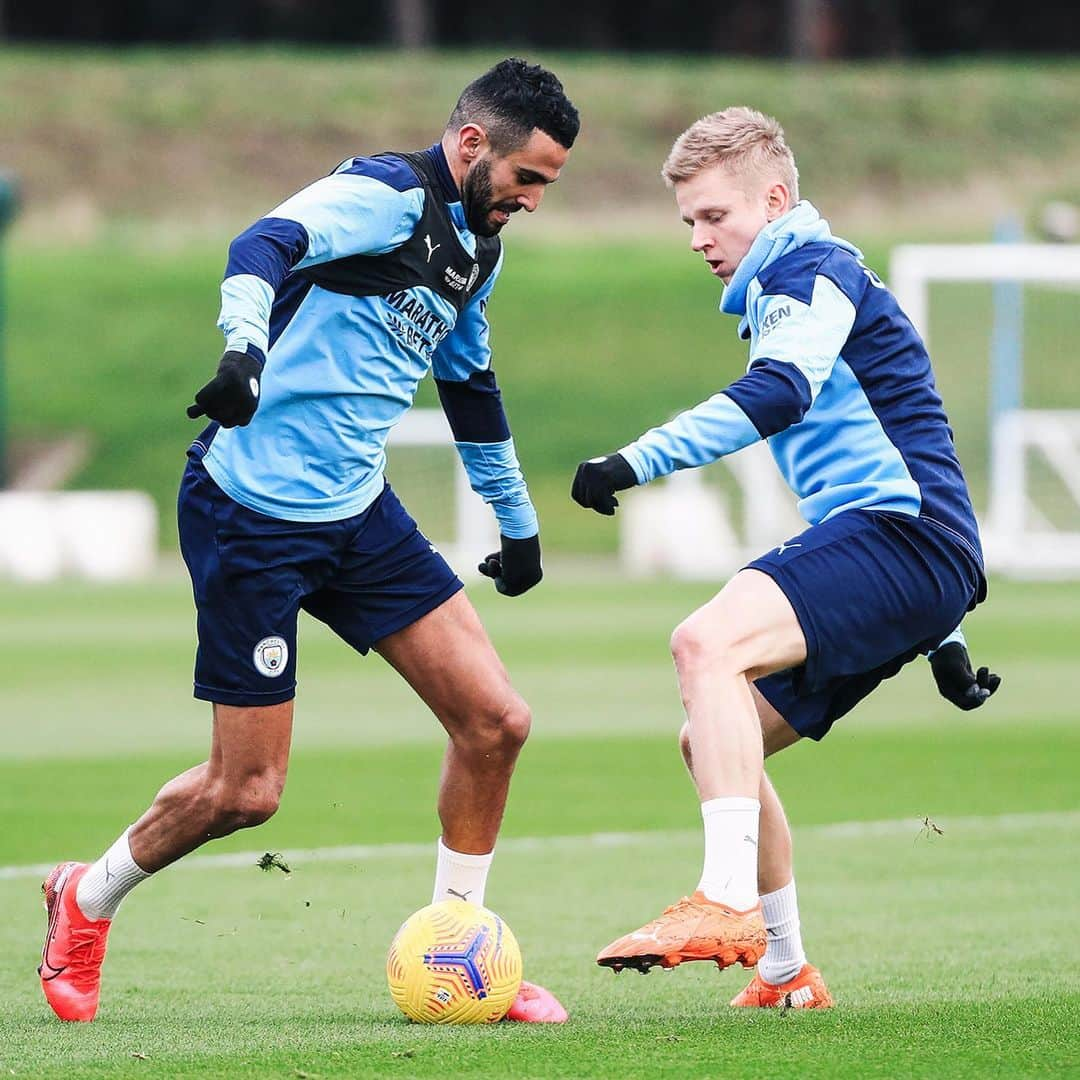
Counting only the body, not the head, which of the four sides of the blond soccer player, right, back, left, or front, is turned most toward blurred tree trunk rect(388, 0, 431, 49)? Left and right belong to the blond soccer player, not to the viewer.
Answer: right

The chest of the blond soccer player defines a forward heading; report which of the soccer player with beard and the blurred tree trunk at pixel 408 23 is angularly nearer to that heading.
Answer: the soccer player with beard

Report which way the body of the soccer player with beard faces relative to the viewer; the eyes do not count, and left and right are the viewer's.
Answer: facing the viewer and to the right of the viewer

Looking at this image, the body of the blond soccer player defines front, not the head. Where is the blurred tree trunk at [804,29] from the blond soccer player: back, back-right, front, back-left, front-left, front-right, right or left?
right

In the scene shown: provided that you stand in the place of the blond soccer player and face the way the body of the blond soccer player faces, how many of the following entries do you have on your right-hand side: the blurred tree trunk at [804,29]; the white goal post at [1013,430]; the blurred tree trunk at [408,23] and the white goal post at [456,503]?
4

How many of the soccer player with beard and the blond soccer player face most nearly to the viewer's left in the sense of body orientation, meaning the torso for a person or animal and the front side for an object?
1

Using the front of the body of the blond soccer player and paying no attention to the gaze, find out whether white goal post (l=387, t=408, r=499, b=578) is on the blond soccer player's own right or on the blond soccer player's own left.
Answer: on the blond soccer player's own right

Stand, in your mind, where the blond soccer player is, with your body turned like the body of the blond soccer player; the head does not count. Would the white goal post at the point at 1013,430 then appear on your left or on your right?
on your right

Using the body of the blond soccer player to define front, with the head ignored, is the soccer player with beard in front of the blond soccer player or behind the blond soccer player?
in front

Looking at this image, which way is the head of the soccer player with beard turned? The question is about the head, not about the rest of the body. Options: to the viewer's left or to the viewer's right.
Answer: to the viewer's right

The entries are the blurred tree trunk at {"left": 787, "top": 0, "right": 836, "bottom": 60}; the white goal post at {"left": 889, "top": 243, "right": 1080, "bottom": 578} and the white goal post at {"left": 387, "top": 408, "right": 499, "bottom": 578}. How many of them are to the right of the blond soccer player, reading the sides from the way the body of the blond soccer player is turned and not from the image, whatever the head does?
3

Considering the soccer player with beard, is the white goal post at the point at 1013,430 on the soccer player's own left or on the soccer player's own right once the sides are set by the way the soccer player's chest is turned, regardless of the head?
on the soccer player's own left

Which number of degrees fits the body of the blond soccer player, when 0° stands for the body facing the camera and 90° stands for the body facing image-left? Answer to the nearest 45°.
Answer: approximately 90°
